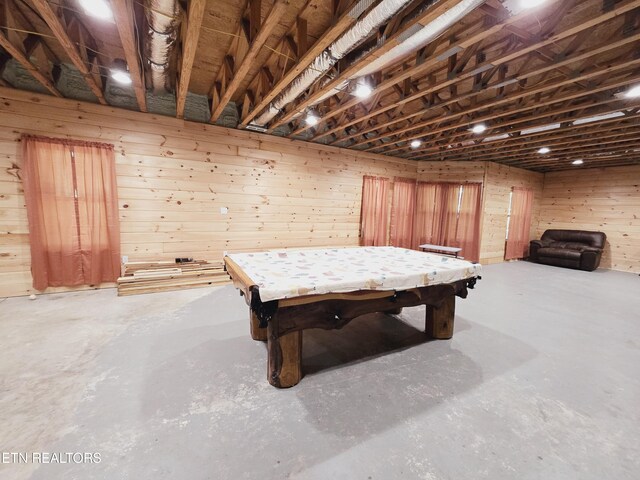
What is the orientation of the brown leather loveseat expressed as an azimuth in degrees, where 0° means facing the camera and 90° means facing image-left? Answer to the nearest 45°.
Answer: approximately 45°

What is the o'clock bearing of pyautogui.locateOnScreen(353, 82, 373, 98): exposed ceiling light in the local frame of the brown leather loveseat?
The exposed ceiling light is roughly at 11 o'clock from the brown leather loveseat.

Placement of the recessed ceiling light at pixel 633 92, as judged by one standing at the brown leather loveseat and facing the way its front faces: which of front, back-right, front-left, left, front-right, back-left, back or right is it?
front-left

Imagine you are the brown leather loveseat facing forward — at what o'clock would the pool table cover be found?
The pool table cover is roughly at 11 o'clock from the brown leather loveseat.

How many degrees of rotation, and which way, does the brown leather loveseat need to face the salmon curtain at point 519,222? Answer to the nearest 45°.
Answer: approximately 45° to its right

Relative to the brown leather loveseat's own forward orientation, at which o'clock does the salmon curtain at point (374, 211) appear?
The salmon curtain is roughly at 12 o'clock from the brown leather loveseat.

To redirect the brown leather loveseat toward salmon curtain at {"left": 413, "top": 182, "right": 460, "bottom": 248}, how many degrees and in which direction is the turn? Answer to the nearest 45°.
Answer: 0° — it already faces it
